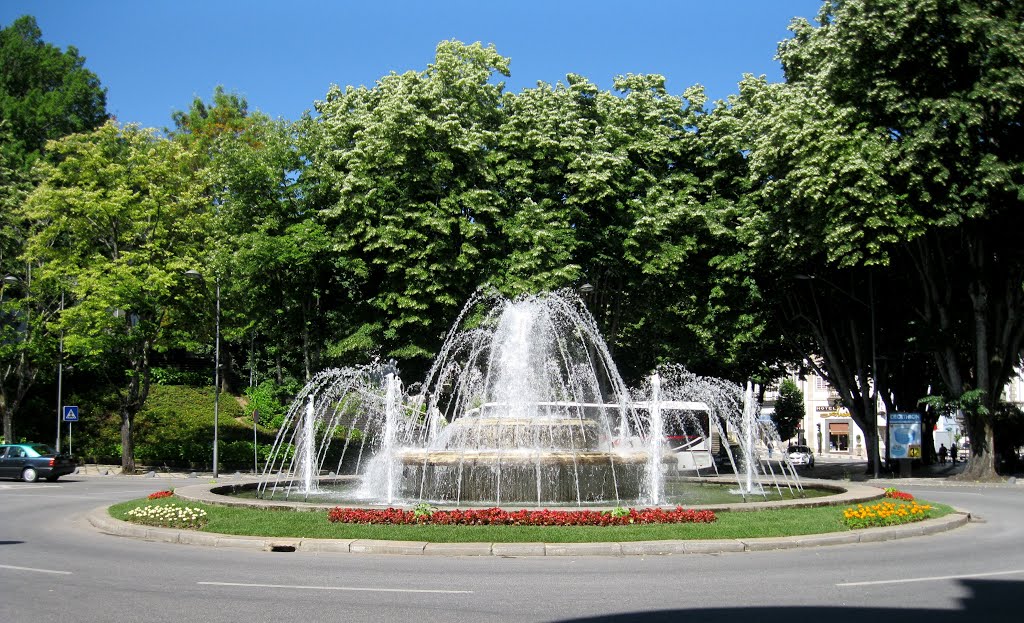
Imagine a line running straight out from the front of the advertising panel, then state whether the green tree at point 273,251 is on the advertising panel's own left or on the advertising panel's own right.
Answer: on the advertising panel's own right

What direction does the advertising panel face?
toward the camera

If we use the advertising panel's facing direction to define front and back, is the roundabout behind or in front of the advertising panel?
in front

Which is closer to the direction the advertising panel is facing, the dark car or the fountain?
the fountain

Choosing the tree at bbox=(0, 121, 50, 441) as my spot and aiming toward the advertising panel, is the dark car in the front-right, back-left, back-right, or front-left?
front-right

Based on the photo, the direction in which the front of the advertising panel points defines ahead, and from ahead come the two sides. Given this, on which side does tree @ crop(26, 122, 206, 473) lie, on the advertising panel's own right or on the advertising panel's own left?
on the advertising panel's own right

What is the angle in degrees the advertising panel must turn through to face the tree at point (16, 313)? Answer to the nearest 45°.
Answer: approximately 90° to its right
